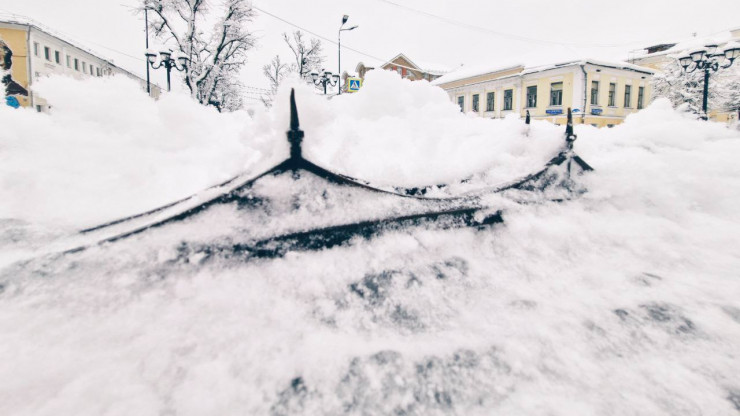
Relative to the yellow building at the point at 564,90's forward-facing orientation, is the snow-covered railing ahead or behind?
ahead

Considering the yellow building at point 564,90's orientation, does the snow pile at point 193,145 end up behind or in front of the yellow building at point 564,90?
in front

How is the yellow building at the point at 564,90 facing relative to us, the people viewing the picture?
facing the viewer and to the left of the viewer

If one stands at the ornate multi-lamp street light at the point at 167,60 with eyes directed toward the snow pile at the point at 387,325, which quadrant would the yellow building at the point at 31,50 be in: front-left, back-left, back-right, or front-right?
back-right

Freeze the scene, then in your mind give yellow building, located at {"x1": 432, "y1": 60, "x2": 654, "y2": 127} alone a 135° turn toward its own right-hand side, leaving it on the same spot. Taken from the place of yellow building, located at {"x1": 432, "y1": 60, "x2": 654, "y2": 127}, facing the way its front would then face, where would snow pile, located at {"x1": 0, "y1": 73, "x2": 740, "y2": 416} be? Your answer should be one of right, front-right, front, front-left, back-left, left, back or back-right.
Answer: back
